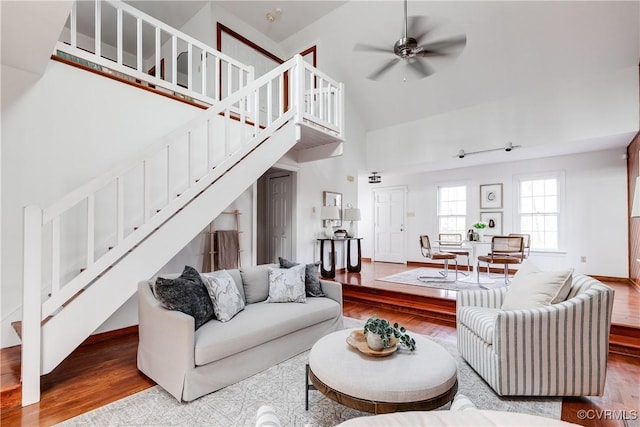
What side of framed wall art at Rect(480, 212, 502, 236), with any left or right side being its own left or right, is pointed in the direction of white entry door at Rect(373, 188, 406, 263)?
right

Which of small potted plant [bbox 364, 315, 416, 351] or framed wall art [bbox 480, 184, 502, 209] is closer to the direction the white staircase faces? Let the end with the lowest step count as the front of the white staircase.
the small potted plant

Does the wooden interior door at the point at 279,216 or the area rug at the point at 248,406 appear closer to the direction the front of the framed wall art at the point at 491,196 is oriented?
the area rug

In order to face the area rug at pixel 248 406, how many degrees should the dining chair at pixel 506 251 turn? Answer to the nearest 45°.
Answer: approximately 135° to its left

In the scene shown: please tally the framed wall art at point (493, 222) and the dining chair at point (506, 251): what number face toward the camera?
1

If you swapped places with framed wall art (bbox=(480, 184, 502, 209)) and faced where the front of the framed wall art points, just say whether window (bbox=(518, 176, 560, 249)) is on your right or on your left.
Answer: on your left

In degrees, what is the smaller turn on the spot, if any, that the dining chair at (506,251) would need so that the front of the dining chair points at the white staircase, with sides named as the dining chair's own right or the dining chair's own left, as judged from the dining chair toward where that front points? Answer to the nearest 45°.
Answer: approximately 90° to the dining chair's own left

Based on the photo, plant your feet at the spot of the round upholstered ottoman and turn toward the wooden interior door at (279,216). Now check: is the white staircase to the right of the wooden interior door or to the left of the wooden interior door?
left

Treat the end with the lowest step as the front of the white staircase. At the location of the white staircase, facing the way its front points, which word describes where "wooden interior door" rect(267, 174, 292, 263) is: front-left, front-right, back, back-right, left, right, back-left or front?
back

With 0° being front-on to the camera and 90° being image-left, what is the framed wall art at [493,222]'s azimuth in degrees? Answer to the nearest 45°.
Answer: approximately 0°

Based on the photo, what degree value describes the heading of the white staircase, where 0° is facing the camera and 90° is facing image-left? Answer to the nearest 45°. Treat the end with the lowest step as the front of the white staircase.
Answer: approximately 45°

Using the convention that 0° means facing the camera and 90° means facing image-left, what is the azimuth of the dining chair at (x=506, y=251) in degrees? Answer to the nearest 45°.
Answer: approximately 135°

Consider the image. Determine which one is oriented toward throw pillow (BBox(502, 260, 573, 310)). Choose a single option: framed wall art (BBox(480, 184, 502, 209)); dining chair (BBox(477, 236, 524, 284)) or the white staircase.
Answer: the framed wall art

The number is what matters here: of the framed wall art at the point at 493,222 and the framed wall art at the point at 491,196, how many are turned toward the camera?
2

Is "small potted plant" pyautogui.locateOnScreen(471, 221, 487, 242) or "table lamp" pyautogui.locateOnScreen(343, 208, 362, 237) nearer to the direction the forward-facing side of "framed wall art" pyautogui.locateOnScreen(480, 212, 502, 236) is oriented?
the small potted plant

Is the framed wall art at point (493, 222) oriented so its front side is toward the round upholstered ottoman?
yes
